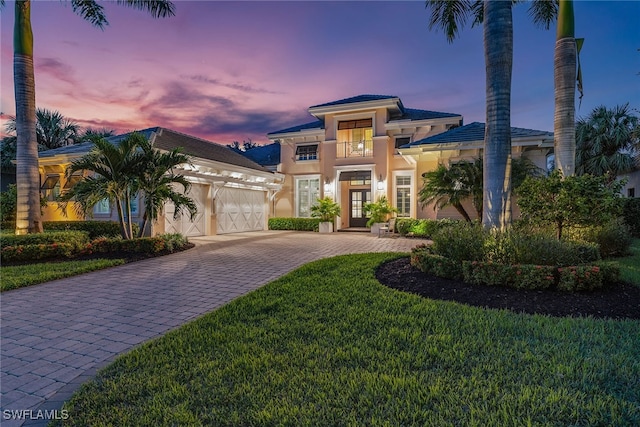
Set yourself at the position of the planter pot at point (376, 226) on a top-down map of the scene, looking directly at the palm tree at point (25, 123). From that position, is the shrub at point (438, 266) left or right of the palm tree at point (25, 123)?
left

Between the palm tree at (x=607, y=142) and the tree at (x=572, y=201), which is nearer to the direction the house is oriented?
the tree

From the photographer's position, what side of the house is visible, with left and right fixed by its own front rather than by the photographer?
front

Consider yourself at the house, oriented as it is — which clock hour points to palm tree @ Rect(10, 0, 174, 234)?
The palm tree is roughly at 1 o'clock from the house.

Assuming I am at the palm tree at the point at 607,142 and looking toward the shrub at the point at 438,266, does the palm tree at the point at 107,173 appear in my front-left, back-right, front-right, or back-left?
front-right

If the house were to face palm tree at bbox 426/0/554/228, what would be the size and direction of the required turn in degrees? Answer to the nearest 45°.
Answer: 0° — it already faces it

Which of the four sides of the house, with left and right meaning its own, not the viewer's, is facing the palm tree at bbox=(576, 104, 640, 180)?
left

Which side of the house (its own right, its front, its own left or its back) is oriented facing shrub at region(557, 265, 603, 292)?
front

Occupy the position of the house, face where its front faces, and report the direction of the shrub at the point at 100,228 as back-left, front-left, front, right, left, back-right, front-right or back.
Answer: front-right

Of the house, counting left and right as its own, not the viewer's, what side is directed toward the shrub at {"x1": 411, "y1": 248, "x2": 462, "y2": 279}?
front

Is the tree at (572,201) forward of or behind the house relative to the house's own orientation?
forward

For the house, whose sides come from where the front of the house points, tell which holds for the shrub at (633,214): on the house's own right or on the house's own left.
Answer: on the house's own left
